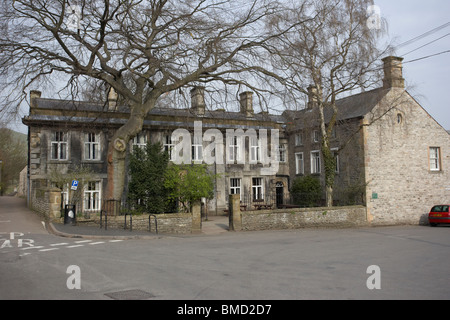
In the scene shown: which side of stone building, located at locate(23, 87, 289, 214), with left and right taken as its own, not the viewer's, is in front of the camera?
front

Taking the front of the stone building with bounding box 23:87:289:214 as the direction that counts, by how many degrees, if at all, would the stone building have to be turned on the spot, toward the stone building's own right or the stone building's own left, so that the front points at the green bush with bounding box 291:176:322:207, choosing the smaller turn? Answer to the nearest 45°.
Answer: approximately 90° to the stone building's own left

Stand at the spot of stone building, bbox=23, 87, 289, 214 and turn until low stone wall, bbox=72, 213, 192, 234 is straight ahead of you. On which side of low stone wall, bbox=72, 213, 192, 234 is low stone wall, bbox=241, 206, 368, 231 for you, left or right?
left

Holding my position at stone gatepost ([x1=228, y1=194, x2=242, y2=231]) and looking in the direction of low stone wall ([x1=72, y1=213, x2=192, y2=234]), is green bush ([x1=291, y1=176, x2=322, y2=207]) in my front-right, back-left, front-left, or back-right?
back-right

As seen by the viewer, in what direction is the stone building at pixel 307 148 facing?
toward the camera

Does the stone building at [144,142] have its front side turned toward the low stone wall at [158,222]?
yes

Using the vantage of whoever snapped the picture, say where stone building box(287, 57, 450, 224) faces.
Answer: facing the viewer and to the left of the viewer

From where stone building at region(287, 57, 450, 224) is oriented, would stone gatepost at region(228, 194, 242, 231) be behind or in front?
in front

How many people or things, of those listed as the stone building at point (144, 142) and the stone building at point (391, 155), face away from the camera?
0

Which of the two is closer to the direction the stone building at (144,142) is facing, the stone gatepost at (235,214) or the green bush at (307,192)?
the stone gatepost

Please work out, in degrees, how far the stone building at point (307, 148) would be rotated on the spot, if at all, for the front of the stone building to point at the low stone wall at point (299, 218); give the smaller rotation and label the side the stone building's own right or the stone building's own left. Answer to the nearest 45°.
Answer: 0° — it already faces it

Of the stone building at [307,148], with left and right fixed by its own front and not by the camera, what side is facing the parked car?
left
